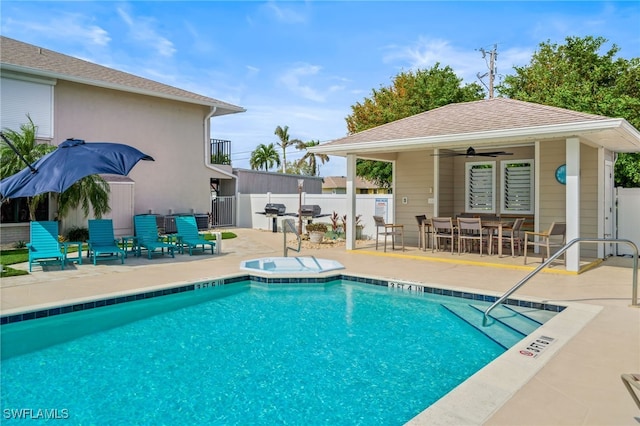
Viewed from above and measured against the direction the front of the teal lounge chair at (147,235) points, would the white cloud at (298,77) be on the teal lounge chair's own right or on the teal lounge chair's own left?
on the teal lounge chair's own left

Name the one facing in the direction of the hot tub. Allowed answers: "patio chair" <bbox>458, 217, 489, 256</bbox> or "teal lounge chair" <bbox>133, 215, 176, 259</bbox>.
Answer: the teal lounge chair

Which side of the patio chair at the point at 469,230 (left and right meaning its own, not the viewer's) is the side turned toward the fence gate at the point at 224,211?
left

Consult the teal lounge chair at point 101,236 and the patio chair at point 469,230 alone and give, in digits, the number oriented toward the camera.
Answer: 1

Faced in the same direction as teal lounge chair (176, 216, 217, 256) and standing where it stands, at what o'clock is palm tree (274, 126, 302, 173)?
The palm tree is roughly at 8 o'clock from the teal lounge chair.

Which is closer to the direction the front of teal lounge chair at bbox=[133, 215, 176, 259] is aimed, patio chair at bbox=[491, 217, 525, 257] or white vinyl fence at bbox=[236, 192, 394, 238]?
the patio chair

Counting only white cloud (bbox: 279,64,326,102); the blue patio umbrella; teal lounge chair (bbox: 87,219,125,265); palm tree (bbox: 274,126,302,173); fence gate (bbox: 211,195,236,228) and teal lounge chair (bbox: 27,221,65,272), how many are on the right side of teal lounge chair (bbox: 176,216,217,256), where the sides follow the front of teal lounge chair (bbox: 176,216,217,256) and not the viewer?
3

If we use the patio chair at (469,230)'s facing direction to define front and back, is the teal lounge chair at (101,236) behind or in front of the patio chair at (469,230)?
behind

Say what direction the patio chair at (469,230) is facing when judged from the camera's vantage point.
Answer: facing away from the viewer and to the right of the viewer

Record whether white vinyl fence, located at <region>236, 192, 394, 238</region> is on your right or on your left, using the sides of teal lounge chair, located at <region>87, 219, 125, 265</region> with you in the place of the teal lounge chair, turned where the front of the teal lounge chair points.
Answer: on your left

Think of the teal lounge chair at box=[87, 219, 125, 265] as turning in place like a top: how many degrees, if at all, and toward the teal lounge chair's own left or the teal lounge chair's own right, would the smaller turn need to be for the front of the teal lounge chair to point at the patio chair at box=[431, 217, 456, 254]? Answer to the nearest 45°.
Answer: approximately 90° to the teal lounge chair's own left

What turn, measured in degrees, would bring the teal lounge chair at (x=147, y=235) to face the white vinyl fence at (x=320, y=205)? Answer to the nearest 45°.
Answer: approximately 90° to its left

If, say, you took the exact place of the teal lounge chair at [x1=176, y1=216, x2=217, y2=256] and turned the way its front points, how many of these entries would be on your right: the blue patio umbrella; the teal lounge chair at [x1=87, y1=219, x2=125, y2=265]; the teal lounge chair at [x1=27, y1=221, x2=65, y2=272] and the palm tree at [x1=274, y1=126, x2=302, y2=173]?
3
